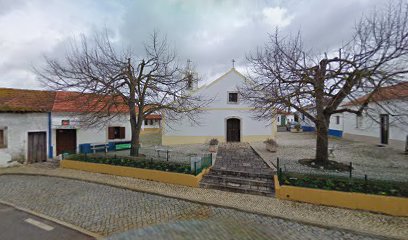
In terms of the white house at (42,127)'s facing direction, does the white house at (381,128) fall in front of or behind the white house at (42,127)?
in front

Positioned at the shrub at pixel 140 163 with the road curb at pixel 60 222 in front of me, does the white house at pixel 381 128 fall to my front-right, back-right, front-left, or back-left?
back-left

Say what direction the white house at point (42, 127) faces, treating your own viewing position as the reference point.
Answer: facing the viewer and to the right of the viewer

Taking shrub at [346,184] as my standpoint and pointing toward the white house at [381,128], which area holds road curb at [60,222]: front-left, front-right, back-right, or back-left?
back-left
